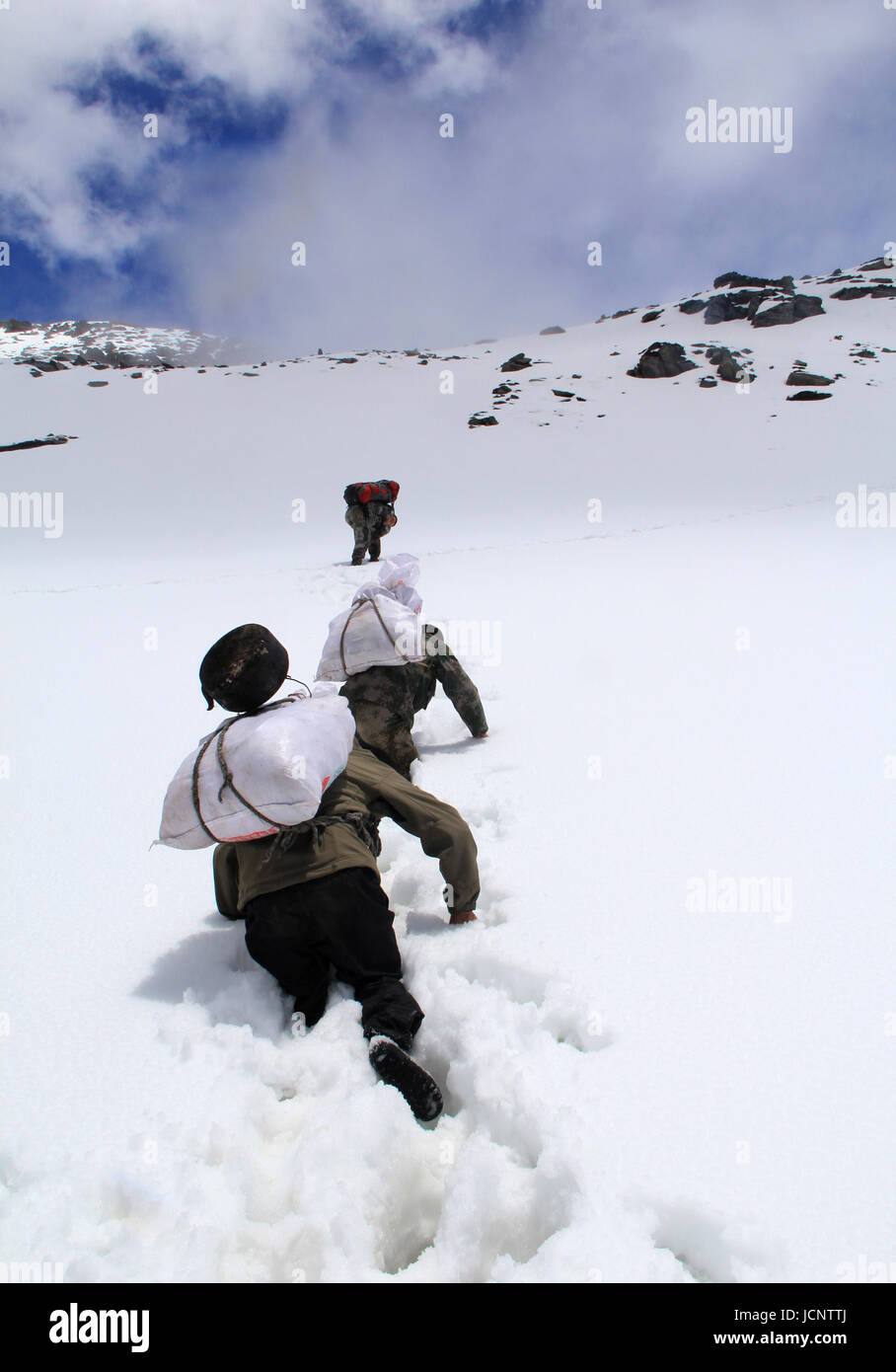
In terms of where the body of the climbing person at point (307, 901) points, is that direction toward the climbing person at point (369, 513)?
yes

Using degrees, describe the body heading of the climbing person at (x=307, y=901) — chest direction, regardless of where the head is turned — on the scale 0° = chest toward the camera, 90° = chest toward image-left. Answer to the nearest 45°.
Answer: approximately 180°

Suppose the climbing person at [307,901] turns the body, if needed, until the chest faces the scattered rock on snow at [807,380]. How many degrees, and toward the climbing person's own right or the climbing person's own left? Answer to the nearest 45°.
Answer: approximately 45° to the climbing person's own right

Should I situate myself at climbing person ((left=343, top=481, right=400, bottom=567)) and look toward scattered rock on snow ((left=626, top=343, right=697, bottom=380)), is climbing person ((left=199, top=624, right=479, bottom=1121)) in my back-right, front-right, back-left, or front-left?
back-right

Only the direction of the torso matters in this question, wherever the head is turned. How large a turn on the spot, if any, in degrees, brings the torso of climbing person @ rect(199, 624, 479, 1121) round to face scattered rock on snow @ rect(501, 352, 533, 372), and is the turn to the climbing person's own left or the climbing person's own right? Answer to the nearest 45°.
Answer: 0° — they already face it
